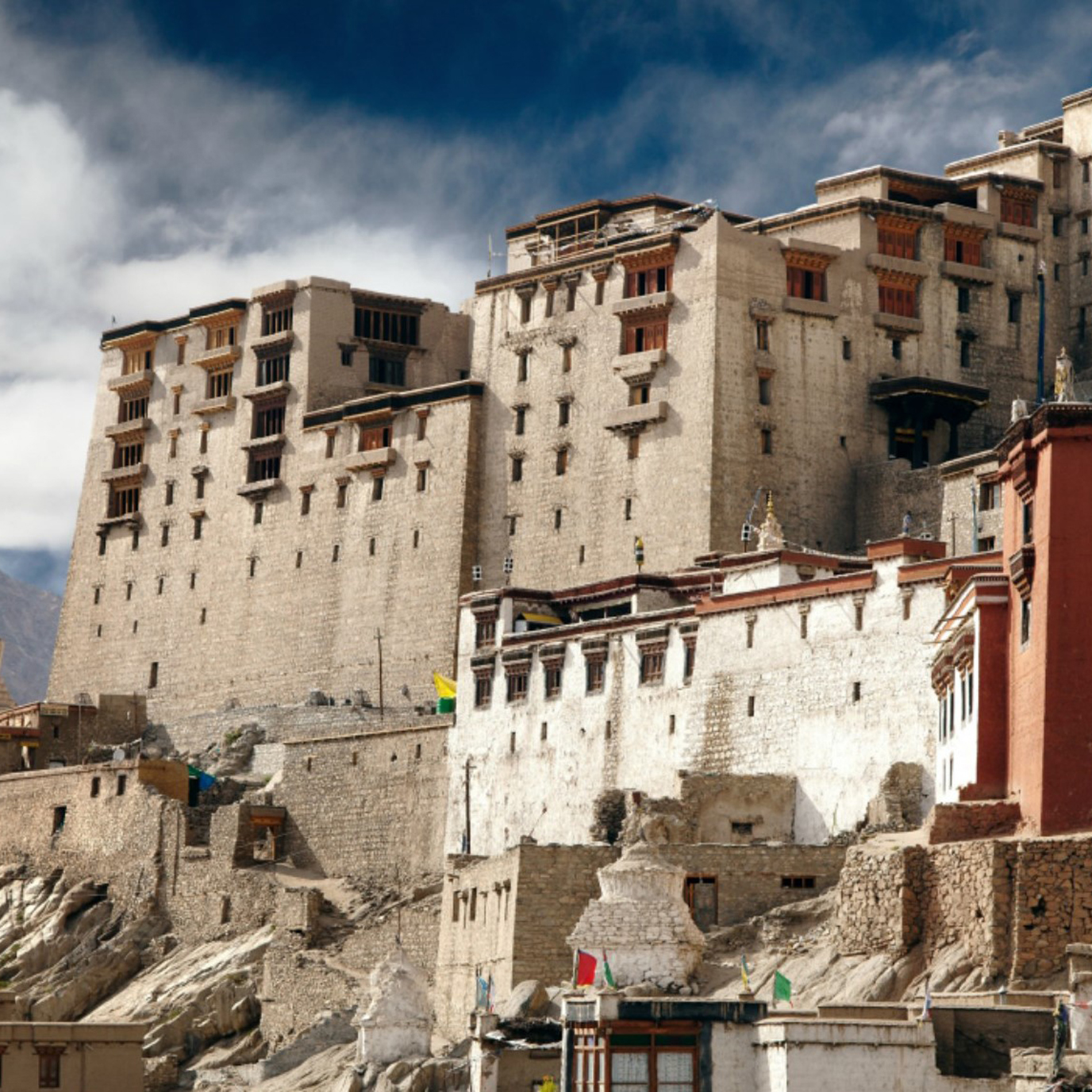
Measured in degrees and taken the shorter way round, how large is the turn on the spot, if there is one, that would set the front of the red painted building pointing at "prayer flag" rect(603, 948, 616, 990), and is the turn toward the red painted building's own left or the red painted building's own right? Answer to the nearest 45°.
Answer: approximately 45° to the red painted building's own left

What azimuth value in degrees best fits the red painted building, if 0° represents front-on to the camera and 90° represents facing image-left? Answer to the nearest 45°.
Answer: approximately 90°

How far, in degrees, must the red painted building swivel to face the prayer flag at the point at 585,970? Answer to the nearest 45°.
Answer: approximately 45° to its left

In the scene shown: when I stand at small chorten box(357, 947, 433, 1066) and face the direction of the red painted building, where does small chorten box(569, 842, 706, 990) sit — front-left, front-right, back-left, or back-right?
front-right

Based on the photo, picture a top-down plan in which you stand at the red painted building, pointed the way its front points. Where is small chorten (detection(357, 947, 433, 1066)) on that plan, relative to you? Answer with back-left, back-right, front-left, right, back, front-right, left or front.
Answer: front

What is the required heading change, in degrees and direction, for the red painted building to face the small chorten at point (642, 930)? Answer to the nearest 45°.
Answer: approximately 45° to its left

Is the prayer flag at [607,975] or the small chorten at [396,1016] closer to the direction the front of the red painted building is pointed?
the small chorten
